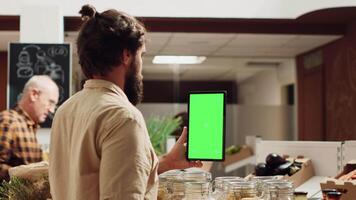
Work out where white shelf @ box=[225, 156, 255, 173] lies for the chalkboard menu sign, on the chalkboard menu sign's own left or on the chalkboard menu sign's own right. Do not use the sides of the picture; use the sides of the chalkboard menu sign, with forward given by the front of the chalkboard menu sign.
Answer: on the chalkboard menu sign's own left

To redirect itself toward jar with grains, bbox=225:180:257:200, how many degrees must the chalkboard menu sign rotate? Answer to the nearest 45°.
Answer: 0° — it already faces it

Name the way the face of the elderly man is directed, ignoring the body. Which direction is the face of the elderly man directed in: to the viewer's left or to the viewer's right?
to the viewer's right

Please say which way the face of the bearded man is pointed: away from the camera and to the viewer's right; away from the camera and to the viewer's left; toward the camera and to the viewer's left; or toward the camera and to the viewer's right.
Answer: away from the camera and to the viewer's right

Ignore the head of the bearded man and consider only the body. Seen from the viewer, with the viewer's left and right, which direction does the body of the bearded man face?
facing away from the viewer and to the right of the viewer
